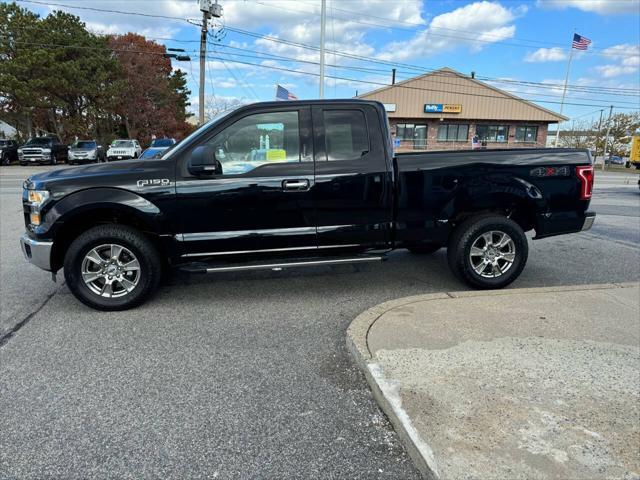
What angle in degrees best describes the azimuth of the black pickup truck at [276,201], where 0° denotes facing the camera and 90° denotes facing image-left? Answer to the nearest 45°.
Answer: approximately 90°

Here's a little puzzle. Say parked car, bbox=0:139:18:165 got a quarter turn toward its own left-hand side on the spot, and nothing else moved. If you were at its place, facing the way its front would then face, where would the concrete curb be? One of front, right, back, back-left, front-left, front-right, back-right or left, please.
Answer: front-right

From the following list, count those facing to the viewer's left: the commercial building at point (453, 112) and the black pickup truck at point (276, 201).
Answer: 1

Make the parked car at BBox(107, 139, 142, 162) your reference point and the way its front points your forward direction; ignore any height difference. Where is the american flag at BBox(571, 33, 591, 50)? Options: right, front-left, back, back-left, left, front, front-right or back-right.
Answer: back-left

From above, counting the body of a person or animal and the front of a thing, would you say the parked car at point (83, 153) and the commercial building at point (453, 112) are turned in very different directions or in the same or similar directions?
same or similar directions

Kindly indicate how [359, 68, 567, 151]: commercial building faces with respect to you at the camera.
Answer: facing the viewer

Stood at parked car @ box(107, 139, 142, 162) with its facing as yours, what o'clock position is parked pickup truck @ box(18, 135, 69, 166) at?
parked pickup truck @ box(18, 135, 69, 166) is roughly at 2 o'clock from parked car @ box(107, 139, 142, 162).

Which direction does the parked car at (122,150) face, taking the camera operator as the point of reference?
facing the viewer and to the left of the viewer

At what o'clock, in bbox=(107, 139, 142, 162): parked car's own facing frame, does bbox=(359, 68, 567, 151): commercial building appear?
The commercial building is roughly at 7 o'clock from the parked car.

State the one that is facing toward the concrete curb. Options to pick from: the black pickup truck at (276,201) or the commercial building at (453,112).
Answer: the commercial building

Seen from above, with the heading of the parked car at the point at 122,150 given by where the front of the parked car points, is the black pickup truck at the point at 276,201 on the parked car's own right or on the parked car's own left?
on the parked car's own left

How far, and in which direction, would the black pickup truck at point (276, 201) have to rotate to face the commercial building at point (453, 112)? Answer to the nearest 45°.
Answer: approximately 90° to its right

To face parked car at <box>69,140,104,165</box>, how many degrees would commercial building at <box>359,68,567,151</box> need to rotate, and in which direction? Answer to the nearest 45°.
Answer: approximately 45° to its right

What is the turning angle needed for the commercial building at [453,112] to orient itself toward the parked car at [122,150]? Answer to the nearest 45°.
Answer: approximately 45° to its right

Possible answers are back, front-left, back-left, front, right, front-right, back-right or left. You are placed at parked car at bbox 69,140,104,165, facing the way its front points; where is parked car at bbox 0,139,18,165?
right

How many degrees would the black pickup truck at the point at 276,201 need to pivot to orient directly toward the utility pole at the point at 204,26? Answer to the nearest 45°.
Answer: approximately 90° to its right
